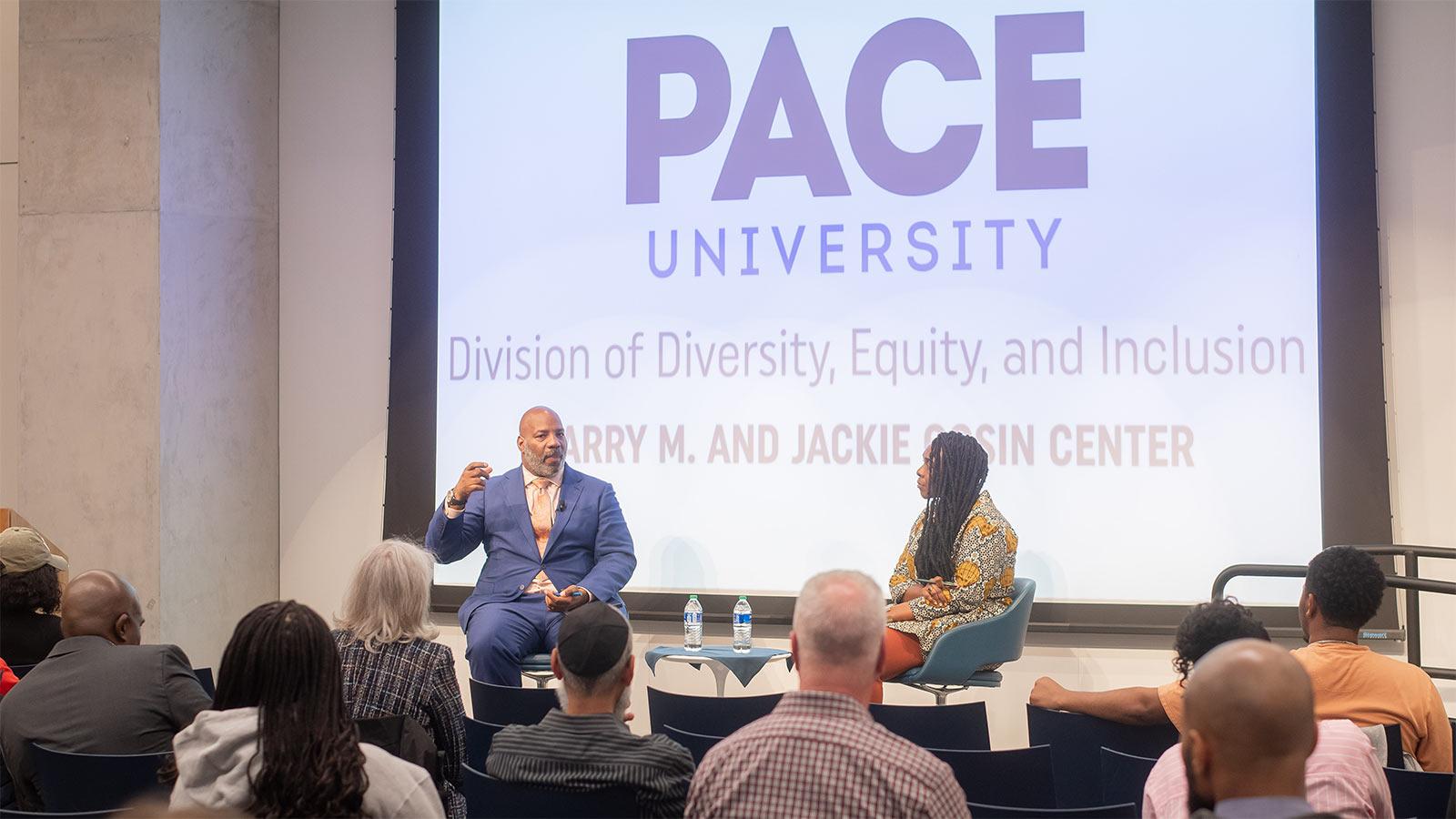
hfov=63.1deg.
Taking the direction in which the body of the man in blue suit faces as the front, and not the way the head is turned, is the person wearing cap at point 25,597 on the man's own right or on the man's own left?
on the man's own right

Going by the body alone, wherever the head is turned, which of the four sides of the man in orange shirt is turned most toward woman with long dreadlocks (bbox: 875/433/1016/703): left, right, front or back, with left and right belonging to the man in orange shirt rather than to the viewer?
front

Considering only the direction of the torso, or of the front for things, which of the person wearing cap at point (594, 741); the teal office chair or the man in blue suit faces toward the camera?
the man in blue suit

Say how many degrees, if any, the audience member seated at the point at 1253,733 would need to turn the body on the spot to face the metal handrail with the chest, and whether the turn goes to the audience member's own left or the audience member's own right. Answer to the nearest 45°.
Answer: approximately 45° to the audience member's own right

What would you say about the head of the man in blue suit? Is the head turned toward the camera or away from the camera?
toward the camera

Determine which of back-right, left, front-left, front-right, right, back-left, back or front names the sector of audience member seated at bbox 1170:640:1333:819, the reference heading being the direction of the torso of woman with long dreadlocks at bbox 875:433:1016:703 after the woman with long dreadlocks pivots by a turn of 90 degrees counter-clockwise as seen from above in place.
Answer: front

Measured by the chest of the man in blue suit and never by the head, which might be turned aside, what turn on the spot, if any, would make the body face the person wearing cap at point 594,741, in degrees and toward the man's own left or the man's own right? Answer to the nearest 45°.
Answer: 0° — they already face them

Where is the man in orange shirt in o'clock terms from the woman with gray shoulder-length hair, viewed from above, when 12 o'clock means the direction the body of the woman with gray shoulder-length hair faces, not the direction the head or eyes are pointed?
The man in orange shirt is roughly at 2 o'clock from the woman with gray shoulder-length hair.

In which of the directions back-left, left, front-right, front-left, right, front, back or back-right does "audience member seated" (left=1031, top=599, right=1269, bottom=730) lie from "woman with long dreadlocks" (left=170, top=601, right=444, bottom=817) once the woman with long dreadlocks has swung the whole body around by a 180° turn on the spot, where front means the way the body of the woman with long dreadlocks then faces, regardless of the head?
left

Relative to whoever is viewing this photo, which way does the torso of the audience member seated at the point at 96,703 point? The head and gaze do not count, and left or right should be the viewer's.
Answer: facing away from the viewer and to the right of the viewer

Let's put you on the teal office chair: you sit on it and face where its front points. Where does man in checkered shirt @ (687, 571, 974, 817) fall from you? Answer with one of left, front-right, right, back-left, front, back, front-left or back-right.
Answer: left

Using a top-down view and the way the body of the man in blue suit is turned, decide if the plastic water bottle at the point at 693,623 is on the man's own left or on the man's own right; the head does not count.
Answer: on the man's own left

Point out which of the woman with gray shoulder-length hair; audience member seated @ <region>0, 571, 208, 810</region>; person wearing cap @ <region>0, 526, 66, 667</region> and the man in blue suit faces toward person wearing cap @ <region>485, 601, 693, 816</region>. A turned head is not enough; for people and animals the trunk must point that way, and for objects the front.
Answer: the man in blue suit

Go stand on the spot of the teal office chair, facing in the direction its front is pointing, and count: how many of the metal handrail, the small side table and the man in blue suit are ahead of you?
2

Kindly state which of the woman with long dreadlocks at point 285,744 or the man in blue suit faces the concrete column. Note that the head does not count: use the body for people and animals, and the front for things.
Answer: the woman with long dreadlocks

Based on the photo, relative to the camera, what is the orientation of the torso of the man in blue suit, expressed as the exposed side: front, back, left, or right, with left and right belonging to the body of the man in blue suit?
front

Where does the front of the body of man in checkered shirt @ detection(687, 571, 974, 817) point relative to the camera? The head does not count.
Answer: away from the camera

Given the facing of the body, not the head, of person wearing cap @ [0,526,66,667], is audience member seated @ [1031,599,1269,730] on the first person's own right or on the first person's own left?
on the first person's own right

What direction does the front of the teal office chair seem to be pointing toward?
to the viewer's left

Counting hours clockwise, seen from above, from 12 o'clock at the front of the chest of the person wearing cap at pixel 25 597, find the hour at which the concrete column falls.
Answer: The concrete column is roughly at 11 o'clock from the person wearing cap.
